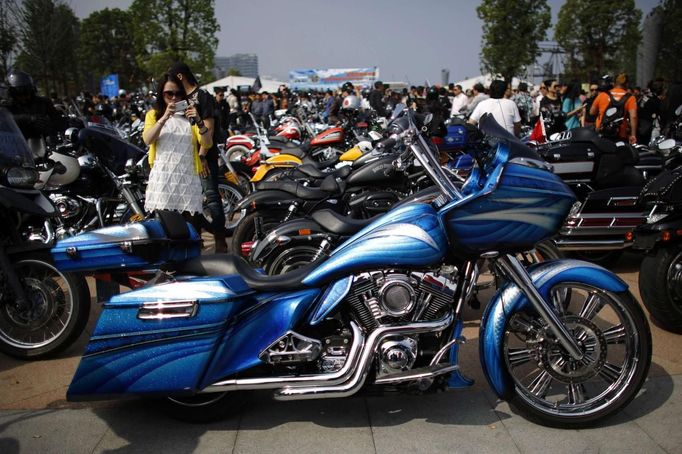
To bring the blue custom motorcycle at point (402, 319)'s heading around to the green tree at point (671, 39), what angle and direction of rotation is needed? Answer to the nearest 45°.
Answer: approximately 45° to its left

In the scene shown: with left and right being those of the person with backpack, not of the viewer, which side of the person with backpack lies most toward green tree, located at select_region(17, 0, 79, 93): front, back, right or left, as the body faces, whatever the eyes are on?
left

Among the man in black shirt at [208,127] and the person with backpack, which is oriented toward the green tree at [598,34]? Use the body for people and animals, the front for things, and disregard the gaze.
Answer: the person with backpack

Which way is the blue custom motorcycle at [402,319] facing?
to the viewer's right

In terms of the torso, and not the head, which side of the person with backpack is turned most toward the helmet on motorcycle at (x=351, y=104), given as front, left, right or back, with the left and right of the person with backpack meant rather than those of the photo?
left

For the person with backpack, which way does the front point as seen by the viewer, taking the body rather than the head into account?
away from the camera

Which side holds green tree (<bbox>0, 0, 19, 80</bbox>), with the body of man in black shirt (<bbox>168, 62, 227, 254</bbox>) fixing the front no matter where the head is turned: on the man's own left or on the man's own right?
on the man's own right

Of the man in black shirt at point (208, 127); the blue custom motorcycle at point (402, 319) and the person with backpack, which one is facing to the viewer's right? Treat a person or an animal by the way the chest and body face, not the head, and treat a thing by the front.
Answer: the blue custom motorcycle

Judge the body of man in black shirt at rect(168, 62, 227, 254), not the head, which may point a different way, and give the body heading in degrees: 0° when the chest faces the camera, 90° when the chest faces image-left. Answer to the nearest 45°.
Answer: approximately 45°

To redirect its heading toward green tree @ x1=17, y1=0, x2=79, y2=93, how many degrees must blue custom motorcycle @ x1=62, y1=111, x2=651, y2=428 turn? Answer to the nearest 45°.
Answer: approximately 135° to its left

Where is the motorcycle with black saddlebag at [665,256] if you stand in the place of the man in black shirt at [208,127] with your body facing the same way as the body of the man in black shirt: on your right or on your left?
on your left

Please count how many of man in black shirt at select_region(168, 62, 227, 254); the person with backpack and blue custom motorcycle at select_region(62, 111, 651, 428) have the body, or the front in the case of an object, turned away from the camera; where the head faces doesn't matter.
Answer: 1

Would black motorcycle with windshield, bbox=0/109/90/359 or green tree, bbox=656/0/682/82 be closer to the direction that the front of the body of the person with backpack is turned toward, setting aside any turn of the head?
the green tree

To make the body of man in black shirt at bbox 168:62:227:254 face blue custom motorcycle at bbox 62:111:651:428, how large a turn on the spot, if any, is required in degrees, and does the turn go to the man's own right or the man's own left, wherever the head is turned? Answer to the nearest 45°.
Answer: approximately 45° to the man's own left

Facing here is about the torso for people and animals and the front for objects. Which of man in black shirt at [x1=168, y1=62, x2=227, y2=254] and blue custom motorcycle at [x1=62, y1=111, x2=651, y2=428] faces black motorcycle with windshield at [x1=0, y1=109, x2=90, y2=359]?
the man in black shirt
